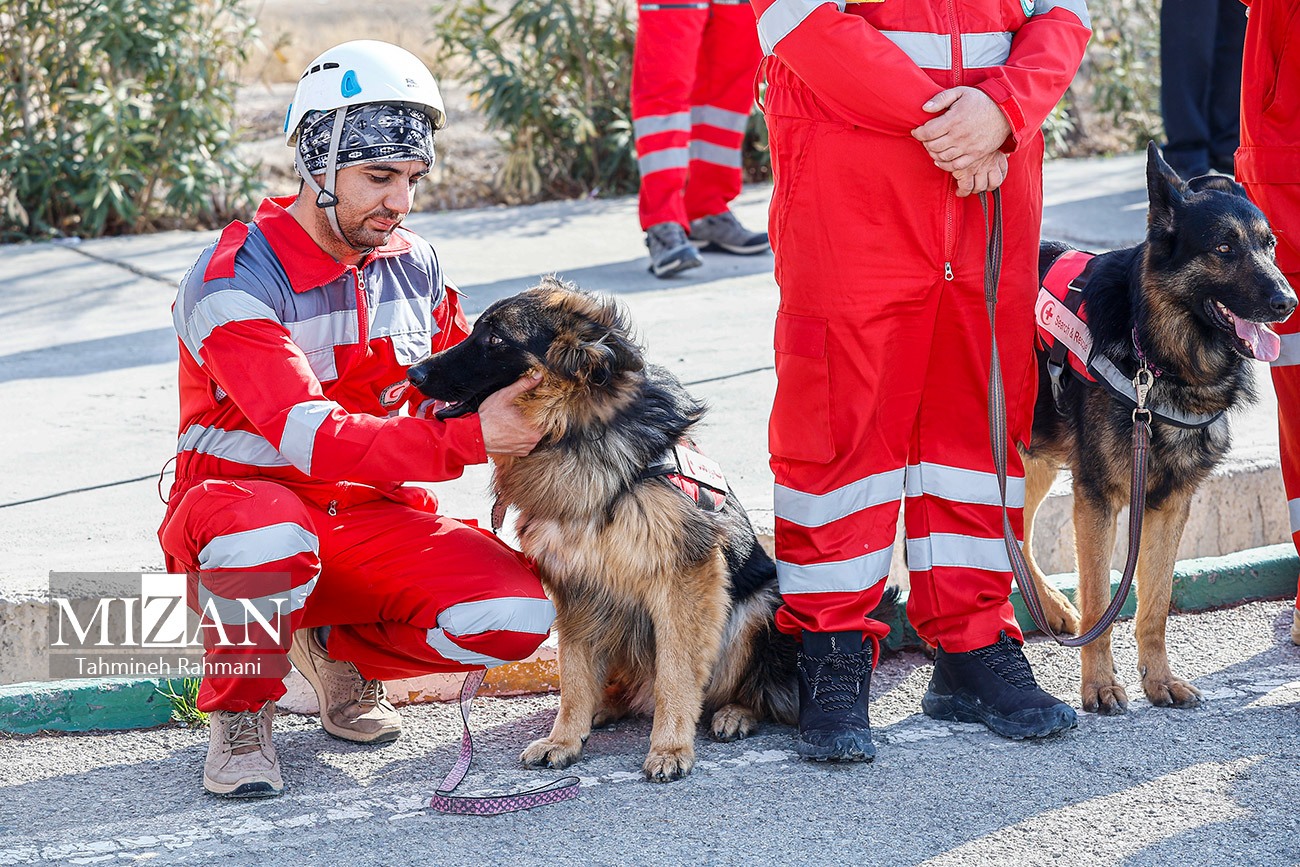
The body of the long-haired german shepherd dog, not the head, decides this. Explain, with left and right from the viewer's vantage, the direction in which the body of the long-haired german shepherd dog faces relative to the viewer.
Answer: facing the viewer and to the left of the viewer

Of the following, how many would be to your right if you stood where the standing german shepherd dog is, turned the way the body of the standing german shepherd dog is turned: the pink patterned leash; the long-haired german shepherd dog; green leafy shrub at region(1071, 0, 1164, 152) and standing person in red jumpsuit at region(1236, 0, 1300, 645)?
2

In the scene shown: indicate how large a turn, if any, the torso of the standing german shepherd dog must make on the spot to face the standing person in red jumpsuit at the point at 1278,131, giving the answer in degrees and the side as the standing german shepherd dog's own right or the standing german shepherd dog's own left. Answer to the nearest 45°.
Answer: approximately 90° to the standing german shepherd dog's own left

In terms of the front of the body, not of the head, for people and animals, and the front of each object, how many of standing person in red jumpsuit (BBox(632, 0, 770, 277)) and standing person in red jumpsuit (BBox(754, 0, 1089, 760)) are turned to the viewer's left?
0

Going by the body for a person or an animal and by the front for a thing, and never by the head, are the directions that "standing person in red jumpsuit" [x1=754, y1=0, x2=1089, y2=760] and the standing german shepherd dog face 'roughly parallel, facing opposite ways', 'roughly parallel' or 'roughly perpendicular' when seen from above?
roughly parallel

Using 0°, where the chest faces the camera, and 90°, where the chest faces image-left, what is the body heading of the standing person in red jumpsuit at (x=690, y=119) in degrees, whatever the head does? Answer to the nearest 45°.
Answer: approximately 315°

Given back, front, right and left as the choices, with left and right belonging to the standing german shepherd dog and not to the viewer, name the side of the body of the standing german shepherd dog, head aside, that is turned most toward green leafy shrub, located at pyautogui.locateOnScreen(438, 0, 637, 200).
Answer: back

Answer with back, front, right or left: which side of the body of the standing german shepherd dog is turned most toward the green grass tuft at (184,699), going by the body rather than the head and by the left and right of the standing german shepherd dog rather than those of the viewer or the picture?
right

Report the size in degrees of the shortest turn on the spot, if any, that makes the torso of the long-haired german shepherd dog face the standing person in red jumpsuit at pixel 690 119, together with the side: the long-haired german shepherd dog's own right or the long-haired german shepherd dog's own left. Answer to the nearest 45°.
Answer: approximately 135° to the long-haired german shepherd dog's own right

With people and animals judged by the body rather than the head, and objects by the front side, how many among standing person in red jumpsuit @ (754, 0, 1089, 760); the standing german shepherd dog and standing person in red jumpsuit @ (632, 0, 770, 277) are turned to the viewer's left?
0

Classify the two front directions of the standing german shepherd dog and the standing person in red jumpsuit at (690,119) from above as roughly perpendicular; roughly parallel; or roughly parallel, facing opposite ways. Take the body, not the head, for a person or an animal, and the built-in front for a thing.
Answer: roughly parallel

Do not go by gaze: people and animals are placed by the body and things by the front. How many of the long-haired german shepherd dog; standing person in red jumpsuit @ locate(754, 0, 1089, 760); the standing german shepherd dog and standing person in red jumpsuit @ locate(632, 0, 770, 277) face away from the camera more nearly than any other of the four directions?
0
